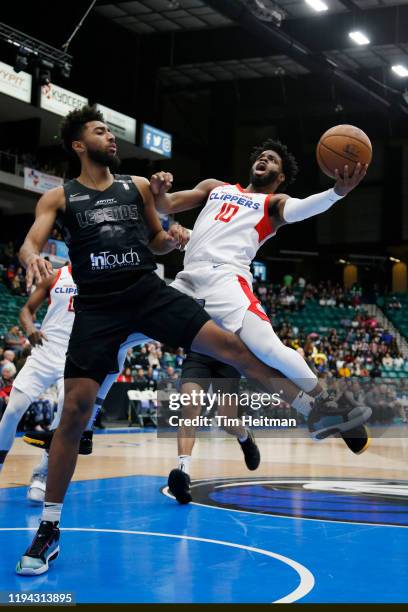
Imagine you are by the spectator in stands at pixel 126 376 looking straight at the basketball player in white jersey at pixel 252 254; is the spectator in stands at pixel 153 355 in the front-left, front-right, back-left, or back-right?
back-left

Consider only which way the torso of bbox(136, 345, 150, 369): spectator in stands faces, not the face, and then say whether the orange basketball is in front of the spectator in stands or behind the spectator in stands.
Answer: in front

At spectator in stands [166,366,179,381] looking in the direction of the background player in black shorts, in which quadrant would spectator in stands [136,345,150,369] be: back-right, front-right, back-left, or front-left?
back-right

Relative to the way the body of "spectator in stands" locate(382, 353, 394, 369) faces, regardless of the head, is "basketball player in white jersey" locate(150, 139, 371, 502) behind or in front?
in front

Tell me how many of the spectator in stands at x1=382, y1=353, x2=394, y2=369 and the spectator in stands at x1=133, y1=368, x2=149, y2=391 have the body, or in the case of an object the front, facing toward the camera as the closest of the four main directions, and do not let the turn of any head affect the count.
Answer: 2

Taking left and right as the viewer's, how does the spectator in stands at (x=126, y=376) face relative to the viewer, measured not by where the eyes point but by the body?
facing the viewer

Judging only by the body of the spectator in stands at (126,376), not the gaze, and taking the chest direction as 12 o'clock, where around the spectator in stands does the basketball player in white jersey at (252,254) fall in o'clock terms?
The basketball player in white jersey is roughly at 12 o'clock from the spectator in stands.

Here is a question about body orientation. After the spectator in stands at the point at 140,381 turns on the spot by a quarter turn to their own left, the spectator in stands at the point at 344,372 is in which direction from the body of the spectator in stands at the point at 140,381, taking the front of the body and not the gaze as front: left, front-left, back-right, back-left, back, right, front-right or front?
front-left

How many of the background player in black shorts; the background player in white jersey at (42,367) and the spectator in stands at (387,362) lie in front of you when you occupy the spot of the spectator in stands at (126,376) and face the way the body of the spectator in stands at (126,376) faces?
2

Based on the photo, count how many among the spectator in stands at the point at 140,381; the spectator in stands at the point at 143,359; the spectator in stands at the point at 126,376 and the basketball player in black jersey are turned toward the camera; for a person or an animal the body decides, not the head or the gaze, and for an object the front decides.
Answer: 4

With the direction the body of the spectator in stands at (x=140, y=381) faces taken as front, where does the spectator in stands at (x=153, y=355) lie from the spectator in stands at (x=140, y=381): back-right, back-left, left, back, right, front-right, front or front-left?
back

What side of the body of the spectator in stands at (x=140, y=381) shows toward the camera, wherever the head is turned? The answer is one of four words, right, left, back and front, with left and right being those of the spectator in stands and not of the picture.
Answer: front
